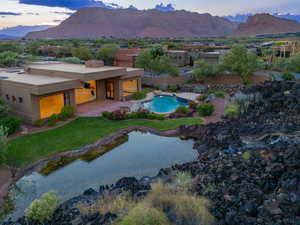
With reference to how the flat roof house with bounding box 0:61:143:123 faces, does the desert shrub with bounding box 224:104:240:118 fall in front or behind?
in front

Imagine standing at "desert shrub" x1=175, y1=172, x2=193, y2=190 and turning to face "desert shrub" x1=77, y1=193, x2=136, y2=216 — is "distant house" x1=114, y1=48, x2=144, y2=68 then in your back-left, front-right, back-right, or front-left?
back-right

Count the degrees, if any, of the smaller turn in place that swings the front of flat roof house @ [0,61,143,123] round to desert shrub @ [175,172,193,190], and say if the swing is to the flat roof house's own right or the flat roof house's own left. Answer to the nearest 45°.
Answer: approximately 45° to the flat roof house's own right

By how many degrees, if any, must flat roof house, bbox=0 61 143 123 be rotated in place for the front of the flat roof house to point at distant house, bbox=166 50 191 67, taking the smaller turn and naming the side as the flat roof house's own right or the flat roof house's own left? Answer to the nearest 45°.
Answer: approximately 90° to the flat roof house's own left

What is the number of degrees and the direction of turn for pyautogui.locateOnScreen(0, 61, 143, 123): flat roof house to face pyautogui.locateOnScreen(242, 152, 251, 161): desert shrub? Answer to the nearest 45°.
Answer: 0° — it already faces it

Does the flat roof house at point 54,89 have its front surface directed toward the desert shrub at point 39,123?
no

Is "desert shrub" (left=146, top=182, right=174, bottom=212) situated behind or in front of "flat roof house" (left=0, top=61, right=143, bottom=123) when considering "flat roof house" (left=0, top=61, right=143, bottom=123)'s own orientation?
in front

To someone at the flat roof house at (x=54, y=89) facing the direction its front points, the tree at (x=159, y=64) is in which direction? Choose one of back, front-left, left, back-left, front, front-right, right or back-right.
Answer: left

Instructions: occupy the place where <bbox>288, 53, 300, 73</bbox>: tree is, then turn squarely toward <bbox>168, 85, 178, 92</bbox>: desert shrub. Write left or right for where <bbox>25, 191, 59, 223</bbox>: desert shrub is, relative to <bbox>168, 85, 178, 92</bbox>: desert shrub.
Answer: left

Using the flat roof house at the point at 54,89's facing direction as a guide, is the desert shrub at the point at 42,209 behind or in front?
in front

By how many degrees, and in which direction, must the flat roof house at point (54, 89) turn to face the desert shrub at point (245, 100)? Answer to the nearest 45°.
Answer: approximately 45° to its left

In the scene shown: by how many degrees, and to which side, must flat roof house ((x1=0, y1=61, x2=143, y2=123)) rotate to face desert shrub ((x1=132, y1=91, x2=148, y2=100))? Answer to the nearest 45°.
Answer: approximately 90° to its left

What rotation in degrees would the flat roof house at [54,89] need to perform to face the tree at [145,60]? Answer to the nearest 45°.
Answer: approximately 90° to its left

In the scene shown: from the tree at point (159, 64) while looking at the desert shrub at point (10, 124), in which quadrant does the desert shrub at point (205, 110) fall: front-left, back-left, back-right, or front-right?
front-left

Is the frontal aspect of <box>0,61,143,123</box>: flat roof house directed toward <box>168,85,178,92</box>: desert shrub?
no
